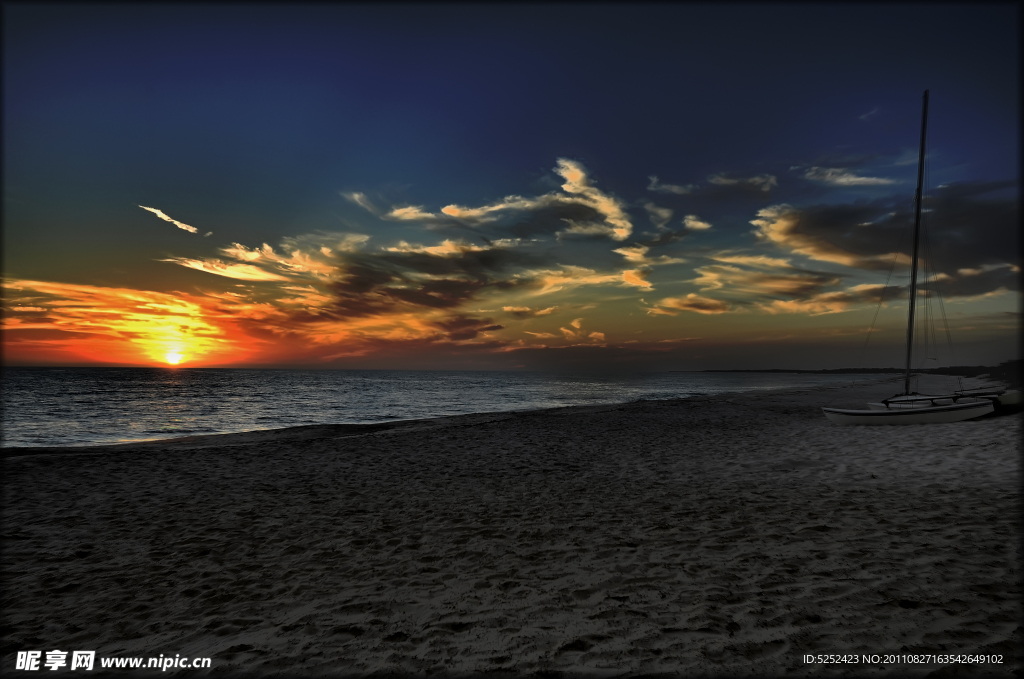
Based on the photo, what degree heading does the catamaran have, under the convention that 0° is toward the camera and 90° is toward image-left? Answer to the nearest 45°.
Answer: approximately 90°
